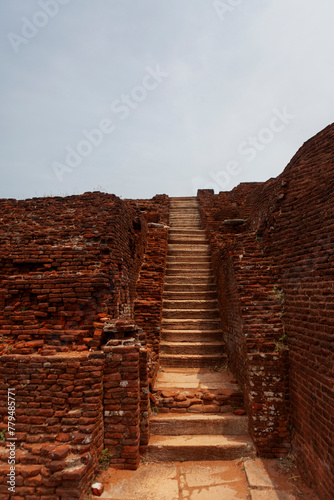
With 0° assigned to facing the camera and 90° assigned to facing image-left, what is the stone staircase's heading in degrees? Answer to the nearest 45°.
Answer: approximately 0°
